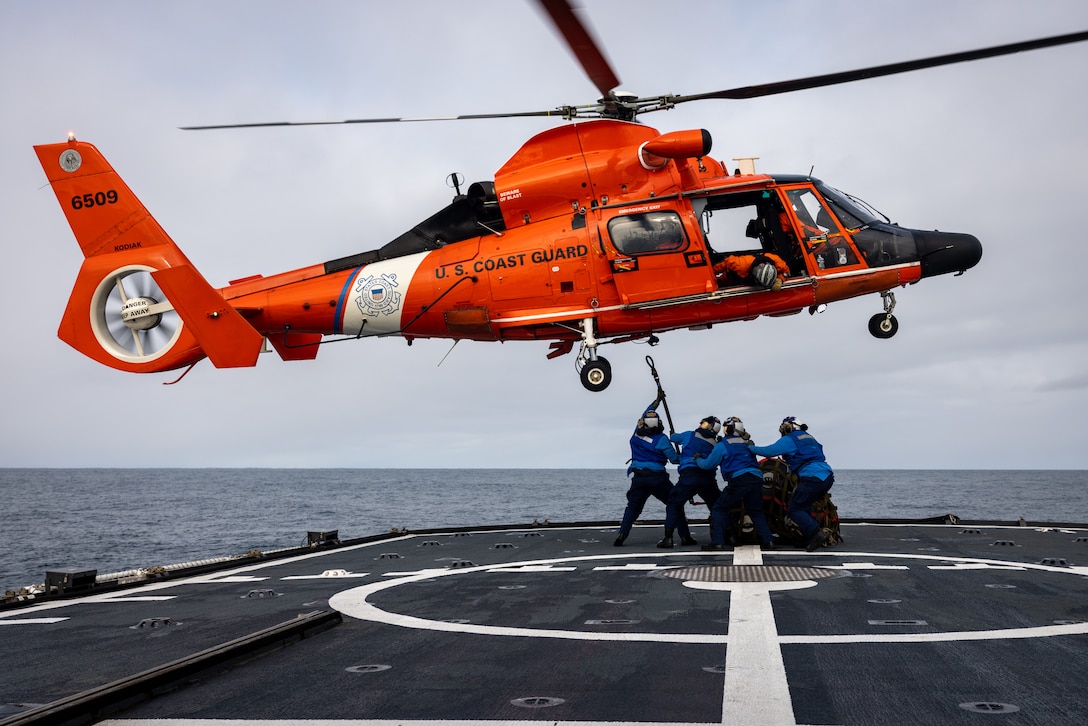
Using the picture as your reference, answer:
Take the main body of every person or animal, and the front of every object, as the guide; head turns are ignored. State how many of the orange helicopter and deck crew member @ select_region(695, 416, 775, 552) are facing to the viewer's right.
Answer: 1

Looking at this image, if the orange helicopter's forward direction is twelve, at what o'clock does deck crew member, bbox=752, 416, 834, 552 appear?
The deck crew member is roughly at 1 o'clock from the orange helicopter.

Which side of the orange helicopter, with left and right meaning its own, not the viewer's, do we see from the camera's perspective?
right

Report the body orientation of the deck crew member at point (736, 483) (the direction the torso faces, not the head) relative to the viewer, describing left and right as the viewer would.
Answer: facing away from the viewer and to the left of the viewer

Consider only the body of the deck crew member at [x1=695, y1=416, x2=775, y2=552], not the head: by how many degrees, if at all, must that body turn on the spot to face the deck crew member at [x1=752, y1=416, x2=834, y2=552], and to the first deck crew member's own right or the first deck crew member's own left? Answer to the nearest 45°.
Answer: approximately 135° to the first deck crew member's own right

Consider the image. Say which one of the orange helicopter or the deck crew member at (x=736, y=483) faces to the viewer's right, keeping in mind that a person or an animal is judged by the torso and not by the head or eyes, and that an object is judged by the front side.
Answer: the orange helicopter
